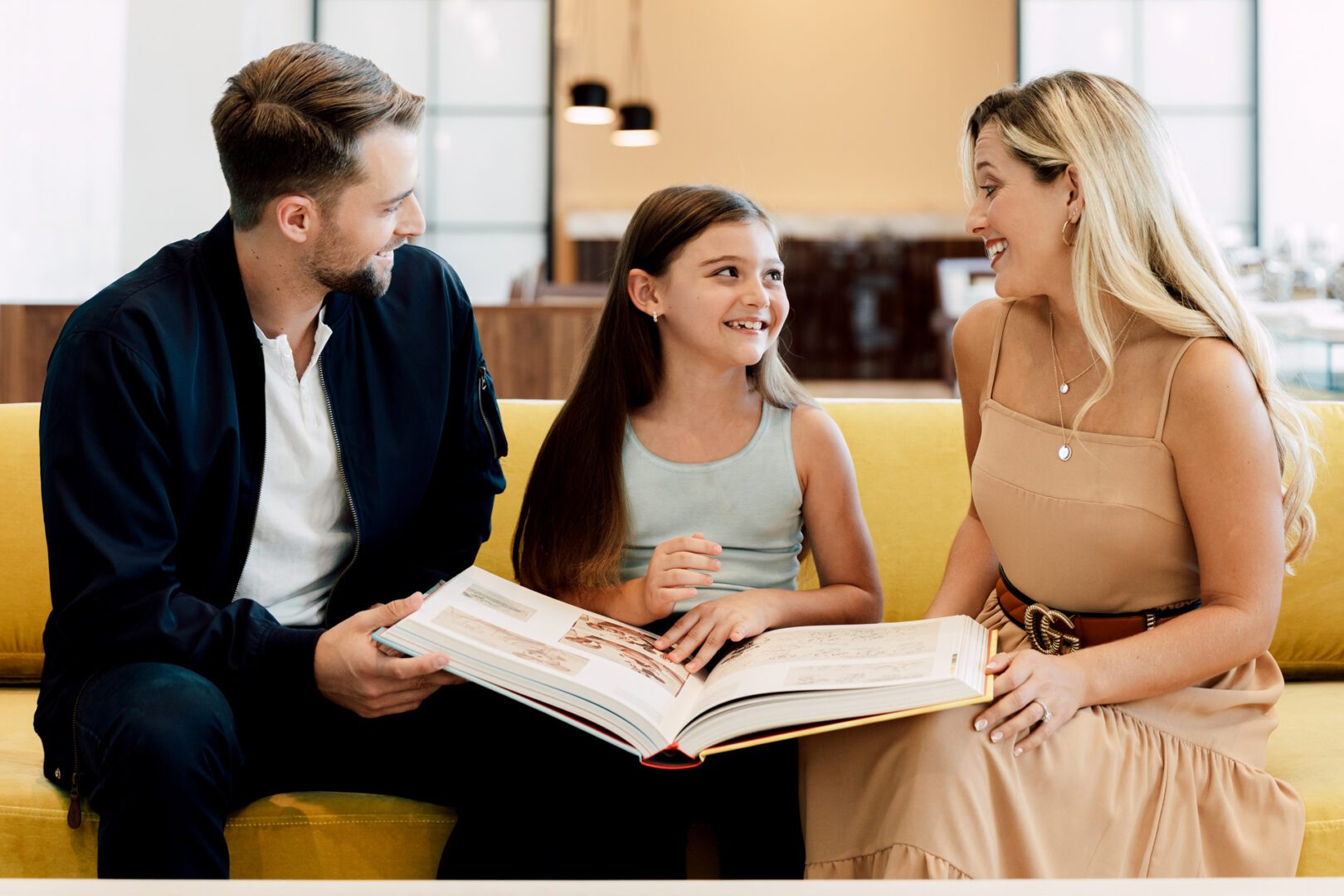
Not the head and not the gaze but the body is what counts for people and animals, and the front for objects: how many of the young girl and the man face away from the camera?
0

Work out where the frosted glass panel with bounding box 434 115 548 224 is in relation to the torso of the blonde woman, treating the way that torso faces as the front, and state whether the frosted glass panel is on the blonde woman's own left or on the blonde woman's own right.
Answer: on the blonde woman's own right

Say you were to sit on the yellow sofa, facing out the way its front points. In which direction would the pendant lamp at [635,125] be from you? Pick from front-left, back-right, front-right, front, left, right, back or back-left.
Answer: back

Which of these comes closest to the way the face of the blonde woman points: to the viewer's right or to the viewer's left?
to the viewer's left

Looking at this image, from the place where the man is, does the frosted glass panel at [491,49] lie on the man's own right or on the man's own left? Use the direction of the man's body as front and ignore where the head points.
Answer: on the man's own left

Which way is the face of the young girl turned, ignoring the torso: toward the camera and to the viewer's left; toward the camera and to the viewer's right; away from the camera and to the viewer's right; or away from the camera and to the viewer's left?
toward the camera and to the viewer's right

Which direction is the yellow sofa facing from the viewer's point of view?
toward the camera

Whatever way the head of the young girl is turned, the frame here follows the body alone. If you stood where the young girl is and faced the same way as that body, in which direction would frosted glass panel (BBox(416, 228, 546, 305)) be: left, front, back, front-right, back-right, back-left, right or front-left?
back

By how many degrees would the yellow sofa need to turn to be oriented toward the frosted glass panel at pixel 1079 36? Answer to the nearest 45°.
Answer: approximately 180°

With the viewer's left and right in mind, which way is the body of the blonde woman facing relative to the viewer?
facing the viewer and to the left of the viewer

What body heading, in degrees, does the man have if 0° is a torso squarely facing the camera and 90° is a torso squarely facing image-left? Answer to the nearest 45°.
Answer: approximately 315°
